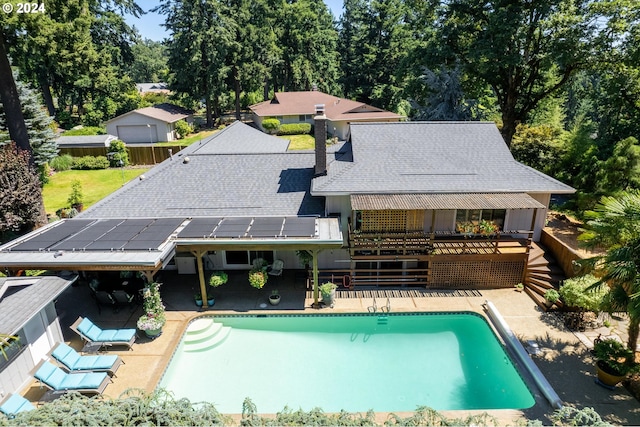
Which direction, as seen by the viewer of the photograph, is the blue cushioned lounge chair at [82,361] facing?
facing to the right of the viewer

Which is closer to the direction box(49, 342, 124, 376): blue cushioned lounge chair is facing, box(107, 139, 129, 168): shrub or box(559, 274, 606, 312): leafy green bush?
the leafy green bush

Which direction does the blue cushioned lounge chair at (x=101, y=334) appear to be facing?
to the viewer's right

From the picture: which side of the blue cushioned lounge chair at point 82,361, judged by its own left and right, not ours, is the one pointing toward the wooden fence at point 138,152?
left

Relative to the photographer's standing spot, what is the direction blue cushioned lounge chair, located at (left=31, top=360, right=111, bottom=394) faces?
facing to the right of the viewer

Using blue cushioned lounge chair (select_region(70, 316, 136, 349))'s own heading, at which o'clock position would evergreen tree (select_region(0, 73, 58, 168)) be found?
The evergreen tree is roughly at 9 o'clock from the blue cushioned lounge chair.

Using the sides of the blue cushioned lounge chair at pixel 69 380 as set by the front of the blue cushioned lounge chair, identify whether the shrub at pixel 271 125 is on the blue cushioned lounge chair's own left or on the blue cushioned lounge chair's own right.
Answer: on the blue cushioned lounge chair's own left
